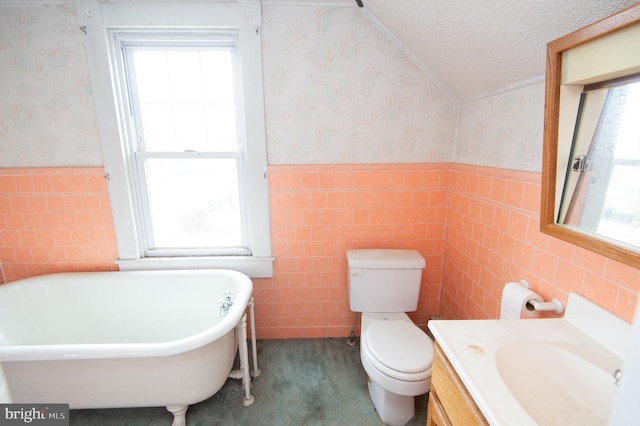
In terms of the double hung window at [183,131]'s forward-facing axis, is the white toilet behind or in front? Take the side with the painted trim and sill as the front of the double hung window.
in front

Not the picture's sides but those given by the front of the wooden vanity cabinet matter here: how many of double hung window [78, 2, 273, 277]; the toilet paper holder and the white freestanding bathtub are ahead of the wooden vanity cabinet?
2

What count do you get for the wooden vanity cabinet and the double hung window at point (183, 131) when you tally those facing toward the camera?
1

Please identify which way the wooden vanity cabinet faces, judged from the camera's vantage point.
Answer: facing to the left of the viewer

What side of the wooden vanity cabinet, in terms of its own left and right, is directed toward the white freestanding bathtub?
front

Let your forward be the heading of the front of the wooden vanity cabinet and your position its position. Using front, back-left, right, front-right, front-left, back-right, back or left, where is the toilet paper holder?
back-right

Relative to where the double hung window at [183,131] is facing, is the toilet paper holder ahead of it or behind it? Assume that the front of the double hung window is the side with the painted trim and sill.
ahead

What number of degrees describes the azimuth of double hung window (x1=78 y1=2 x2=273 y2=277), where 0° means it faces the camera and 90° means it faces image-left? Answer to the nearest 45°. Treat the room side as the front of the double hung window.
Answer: approximately 0°
